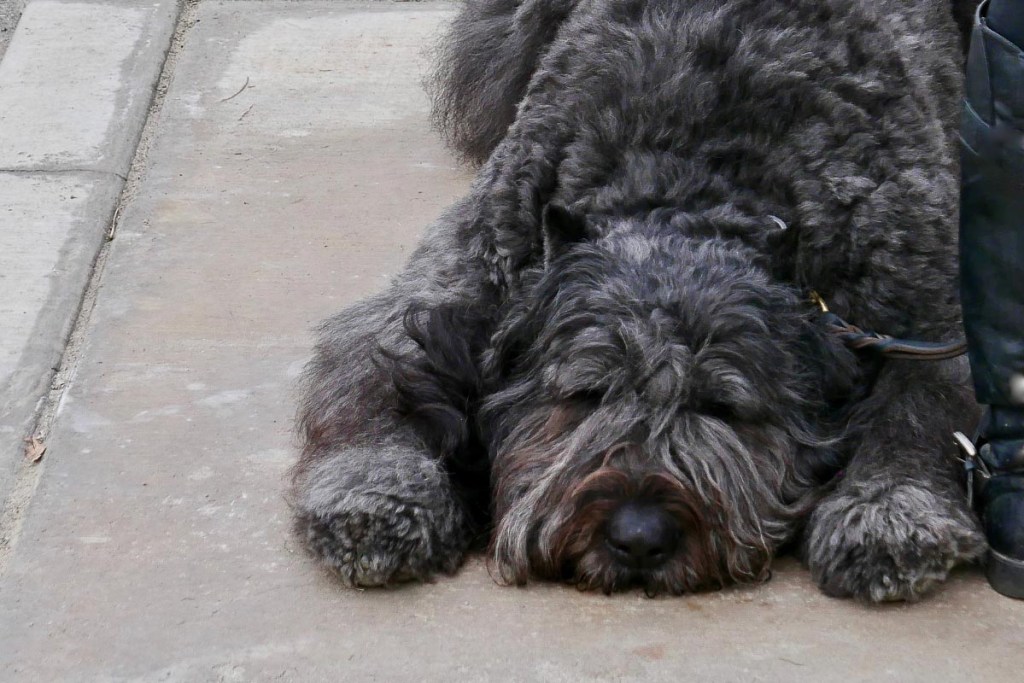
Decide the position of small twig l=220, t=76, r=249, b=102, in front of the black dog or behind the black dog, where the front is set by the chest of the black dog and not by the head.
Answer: behind

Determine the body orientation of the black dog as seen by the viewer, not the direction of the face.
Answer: toward the camera

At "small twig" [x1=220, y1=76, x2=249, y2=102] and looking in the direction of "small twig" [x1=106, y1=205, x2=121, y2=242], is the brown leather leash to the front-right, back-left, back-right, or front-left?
front-left

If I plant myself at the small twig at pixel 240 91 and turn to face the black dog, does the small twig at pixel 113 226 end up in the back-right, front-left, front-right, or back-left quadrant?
front-right

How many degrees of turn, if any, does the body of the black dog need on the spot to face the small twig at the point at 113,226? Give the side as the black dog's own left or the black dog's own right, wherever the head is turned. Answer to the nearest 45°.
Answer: approximately 135° to the black dog's own right
